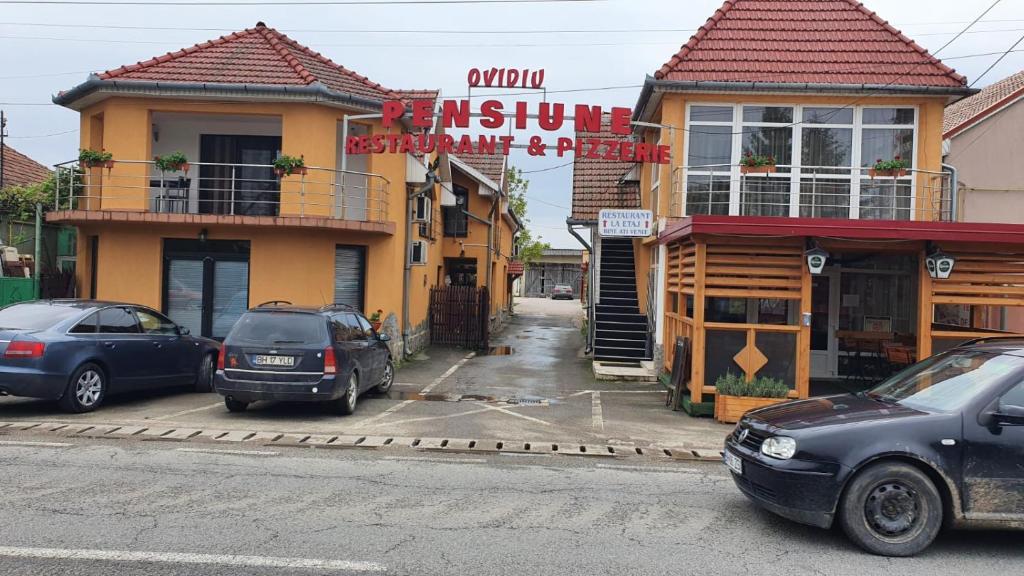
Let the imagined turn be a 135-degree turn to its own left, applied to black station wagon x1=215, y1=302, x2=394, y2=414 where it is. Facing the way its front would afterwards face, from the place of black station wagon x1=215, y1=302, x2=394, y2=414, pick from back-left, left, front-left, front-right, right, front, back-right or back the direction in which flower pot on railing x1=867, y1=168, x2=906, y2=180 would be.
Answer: back

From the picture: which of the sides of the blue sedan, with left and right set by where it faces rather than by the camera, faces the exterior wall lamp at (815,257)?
right

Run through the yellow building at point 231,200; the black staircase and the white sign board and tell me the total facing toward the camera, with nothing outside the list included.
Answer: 3

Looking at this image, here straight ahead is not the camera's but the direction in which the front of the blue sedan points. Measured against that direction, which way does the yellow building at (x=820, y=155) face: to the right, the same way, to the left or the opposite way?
the opposite way

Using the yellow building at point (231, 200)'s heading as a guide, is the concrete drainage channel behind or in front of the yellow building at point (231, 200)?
in front

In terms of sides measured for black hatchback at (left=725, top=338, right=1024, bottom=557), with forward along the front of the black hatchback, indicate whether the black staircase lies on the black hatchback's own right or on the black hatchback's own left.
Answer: on the black hatchback's own right

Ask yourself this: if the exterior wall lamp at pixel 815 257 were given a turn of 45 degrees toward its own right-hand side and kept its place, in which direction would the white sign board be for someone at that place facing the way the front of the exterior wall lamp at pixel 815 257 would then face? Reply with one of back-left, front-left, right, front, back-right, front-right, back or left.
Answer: right

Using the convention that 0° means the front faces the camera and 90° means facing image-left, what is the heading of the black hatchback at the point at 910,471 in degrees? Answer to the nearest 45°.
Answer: approximately 45°

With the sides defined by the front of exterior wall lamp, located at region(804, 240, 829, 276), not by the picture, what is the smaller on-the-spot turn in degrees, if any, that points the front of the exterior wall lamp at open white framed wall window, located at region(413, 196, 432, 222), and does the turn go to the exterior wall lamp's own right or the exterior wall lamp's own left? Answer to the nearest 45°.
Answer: approximately 135° to the exterior wall lamp's own right

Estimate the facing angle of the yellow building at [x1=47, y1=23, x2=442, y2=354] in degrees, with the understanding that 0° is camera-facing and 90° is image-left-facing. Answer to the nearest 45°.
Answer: approximately 0°

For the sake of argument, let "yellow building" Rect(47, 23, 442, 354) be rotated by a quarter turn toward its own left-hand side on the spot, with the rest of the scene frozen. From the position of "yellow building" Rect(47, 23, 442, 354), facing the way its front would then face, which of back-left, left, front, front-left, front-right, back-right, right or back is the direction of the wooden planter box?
front-right

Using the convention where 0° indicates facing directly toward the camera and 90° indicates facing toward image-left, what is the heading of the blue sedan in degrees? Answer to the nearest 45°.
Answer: approximately 225°

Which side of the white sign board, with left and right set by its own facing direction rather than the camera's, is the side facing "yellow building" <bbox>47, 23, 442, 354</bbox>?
right

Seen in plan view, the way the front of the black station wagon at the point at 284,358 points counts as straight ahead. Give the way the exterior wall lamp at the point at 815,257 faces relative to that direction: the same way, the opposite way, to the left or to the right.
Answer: the opposite way

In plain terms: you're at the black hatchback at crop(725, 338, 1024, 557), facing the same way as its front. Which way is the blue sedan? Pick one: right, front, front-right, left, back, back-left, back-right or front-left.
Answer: front-right
